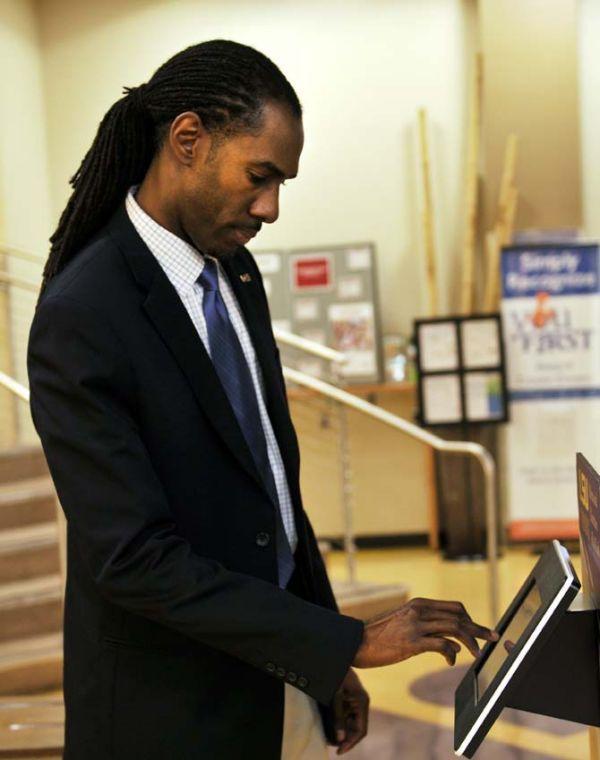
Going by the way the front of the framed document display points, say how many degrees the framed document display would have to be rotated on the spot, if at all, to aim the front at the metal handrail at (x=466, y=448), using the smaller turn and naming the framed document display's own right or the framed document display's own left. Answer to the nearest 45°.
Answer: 0° — it already faces it

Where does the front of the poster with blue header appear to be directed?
toward the camera

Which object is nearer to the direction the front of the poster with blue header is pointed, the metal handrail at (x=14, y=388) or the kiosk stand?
the kiosk stand

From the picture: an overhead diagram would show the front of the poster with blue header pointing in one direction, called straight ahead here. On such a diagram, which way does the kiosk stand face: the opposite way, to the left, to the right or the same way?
to the right

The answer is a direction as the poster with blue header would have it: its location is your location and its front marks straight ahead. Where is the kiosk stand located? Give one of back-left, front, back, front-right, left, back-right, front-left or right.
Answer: front

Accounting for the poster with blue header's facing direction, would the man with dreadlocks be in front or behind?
in front

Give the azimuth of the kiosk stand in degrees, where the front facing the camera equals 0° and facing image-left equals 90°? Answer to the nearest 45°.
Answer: approximately 90°

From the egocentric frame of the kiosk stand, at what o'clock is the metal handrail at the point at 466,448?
The metal handrail is roughly at 3 o'clock from the kiosk stand.

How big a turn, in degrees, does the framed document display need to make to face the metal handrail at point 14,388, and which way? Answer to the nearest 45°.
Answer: approximately 45° to its right

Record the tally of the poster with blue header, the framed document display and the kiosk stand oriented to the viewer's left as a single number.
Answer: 1

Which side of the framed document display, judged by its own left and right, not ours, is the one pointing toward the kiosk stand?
front
